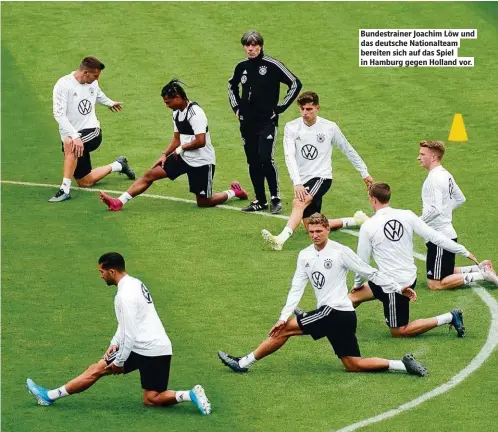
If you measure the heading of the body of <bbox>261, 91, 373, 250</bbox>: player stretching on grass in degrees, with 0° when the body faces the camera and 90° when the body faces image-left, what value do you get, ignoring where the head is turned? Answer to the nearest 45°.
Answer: approximately 45°

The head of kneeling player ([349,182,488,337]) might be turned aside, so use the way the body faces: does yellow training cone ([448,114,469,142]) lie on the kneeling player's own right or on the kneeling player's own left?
on the kneeling player's own right

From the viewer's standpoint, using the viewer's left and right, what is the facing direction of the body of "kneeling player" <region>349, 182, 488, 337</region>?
facing away from the viewer and to the left of the viewer
